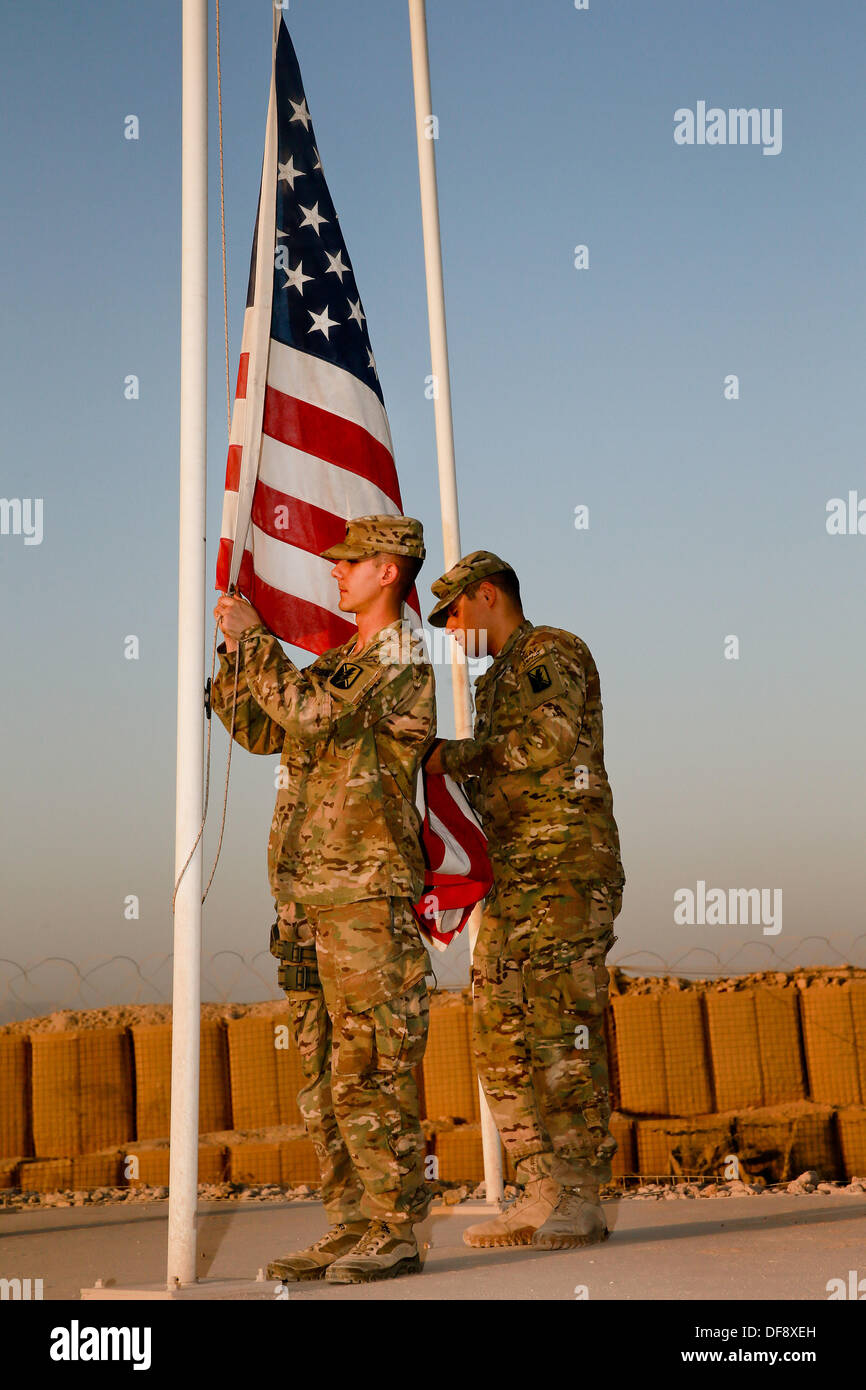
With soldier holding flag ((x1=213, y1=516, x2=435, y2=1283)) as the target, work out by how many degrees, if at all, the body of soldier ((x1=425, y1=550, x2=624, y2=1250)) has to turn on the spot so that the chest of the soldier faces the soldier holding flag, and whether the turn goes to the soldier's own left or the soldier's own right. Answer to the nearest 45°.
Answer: approximately 45° to the soldier's own left

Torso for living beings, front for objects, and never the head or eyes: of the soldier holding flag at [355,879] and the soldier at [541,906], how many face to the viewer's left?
2

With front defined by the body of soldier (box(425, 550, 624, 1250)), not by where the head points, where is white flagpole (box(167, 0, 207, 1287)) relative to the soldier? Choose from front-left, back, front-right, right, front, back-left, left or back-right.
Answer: front-left

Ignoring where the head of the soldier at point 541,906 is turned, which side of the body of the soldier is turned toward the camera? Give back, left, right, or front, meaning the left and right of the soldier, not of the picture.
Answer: left

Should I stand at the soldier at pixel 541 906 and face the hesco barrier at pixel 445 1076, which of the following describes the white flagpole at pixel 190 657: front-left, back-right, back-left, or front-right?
back-left

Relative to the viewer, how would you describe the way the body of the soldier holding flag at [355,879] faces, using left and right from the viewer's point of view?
facing to the left of the viewer

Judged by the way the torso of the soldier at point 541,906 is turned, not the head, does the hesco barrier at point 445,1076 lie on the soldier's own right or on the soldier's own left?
on the soldier's own right

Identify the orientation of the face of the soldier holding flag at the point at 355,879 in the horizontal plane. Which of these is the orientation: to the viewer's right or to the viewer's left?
to the viewer's left

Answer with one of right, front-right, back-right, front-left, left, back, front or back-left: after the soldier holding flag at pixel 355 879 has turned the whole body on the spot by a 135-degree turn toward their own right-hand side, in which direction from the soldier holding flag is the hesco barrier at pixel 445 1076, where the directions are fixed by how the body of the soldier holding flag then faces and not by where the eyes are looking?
front-left

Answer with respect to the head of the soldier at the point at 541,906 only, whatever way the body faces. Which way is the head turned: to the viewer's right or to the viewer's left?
to the viewer's left

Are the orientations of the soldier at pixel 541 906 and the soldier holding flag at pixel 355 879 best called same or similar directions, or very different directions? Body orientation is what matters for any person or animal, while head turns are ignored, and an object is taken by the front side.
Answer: same or similar directions
